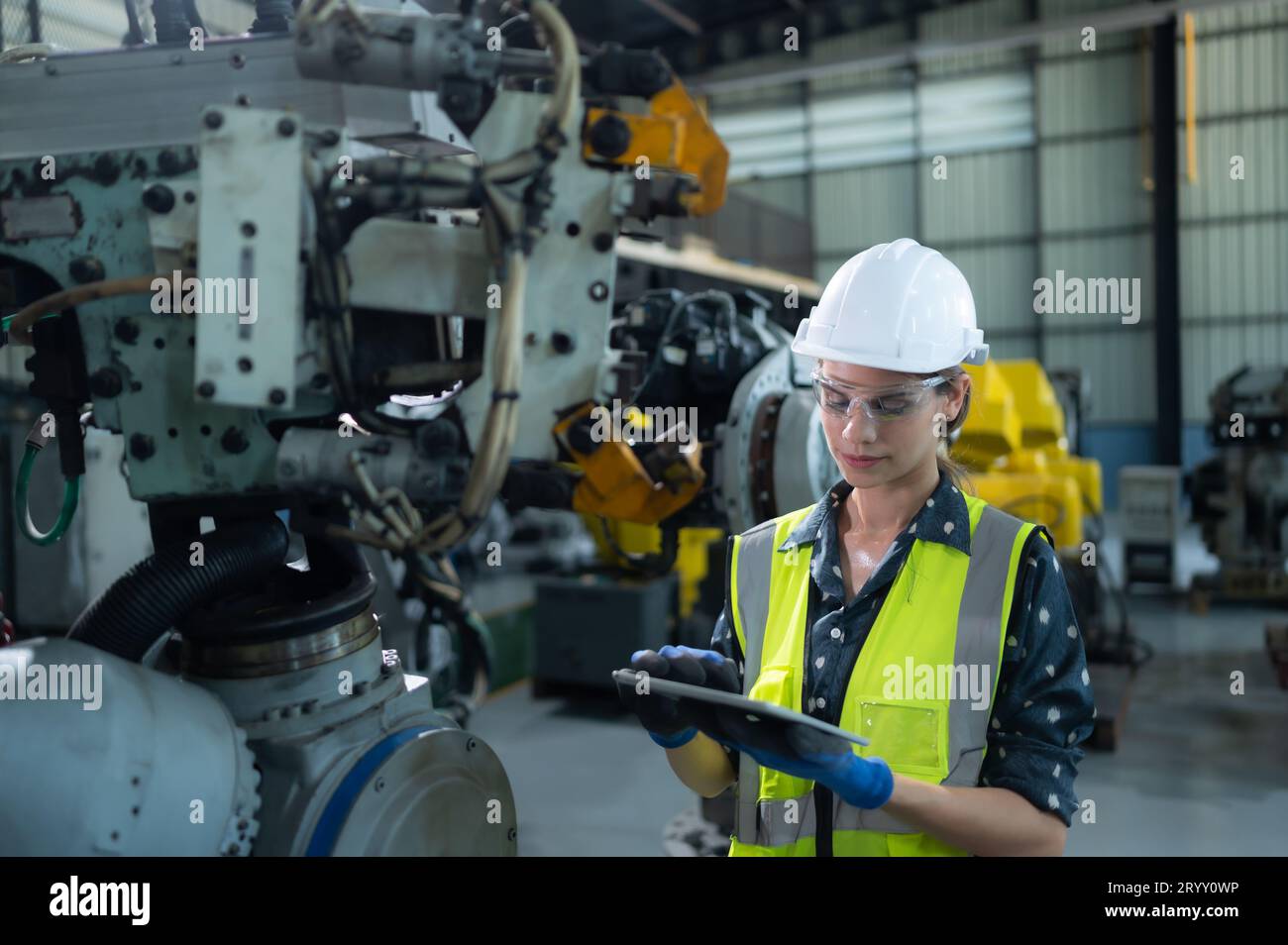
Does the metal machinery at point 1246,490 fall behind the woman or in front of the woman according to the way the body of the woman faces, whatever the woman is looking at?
behind

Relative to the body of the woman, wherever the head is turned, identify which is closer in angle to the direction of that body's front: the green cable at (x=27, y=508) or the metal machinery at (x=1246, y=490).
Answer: the green cable

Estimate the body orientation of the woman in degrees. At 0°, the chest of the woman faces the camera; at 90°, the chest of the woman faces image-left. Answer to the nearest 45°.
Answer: approximately 45°
